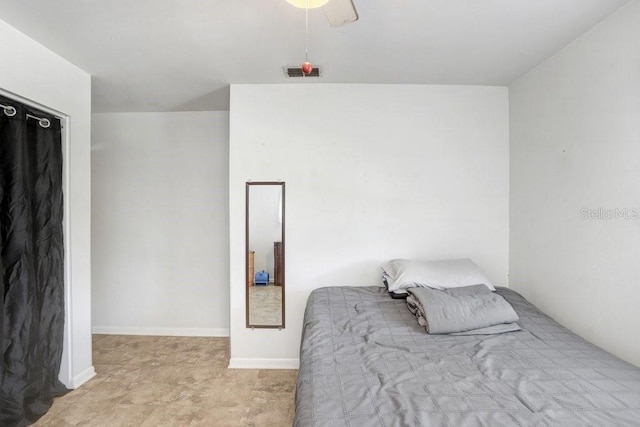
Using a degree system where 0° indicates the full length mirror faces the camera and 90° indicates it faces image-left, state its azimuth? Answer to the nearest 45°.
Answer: approximately 0°

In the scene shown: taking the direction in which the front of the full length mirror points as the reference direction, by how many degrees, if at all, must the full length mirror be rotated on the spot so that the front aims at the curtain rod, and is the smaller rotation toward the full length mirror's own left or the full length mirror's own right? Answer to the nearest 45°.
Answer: approximately 90° to the full length mirror's own right

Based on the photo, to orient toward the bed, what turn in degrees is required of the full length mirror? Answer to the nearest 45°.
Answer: approximately 45° to its left

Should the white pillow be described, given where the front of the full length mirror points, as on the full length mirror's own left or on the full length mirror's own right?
on the full length mirror's own left

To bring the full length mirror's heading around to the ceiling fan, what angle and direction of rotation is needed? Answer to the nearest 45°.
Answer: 0° — it already faces it
